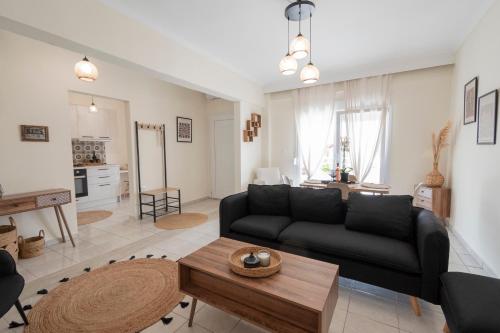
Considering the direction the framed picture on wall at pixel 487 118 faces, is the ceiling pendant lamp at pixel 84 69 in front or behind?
in front

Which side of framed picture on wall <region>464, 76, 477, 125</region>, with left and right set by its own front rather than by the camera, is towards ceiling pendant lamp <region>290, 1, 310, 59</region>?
front

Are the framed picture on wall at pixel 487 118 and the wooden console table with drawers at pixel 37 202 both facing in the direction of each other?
yes

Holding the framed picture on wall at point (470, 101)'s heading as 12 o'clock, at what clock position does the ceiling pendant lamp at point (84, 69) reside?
The ceiling pendant lamp is roughly at 12 o'clock from the framed picture on wall.

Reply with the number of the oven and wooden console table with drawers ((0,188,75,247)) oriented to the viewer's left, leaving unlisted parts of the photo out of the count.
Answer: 0

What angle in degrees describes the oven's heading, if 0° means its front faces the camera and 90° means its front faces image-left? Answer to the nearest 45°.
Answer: approximately 315°

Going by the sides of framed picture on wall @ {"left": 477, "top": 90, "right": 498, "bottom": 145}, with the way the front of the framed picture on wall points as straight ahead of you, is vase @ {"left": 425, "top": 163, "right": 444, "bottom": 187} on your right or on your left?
on your right

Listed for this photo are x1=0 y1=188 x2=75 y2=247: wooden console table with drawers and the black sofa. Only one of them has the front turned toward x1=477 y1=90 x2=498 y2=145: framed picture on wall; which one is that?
the wooden console table with drawers

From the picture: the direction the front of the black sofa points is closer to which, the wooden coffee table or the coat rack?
the wooden coffee table

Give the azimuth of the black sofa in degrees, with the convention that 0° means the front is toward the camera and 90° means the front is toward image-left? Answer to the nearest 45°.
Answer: approximately 45°

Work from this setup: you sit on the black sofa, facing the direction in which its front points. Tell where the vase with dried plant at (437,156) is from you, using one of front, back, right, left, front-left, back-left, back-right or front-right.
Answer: back

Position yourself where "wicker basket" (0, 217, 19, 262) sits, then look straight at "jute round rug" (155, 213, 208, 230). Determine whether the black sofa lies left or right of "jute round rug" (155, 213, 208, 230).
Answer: right
